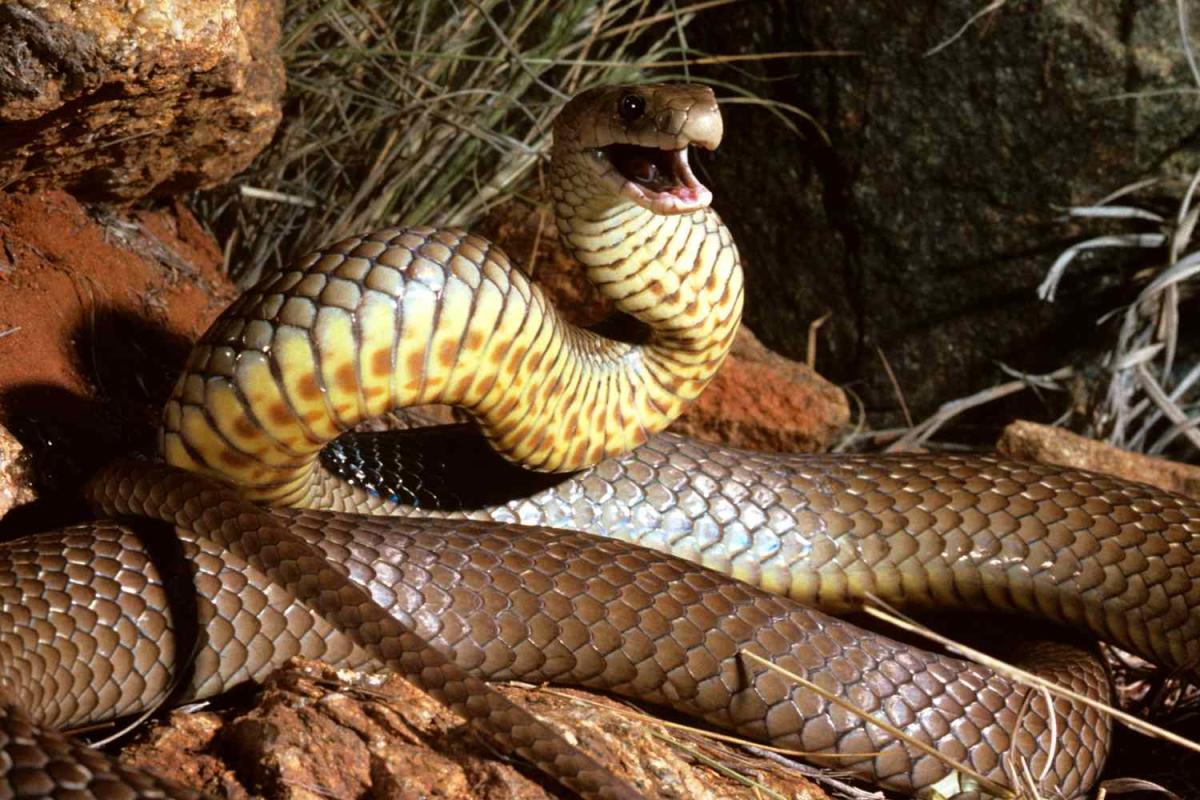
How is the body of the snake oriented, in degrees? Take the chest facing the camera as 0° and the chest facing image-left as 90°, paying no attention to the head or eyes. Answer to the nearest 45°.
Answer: approximately 315°

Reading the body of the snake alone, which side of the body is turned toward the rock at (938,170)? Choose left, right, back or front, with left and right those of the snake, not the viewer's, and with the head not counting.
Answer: left

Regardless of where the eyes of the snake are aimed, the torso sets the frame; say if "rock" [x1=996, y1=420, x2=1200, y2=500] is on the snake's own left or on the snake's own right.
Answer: on the snake's own left

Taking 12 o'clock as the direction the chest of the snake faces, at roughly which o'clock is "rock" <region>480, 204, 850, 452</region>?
The rock is roughly at 8 o'clock from the snake.
